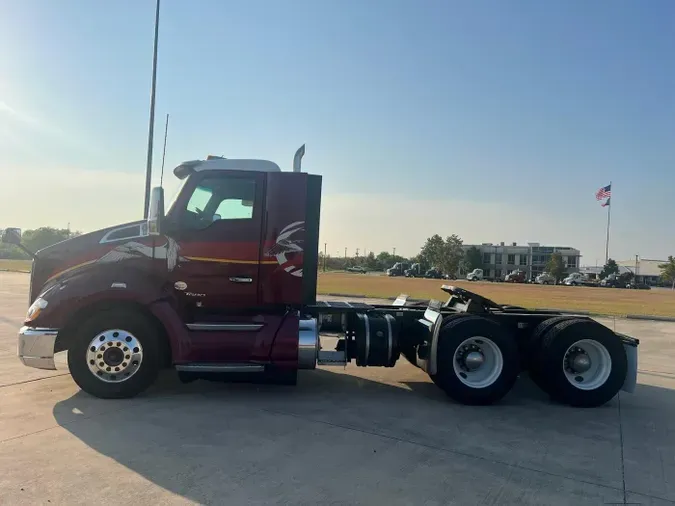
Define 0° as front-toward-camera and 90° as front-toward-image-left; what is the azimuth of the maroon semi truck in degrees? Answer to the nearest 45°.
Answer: approximately 90°
